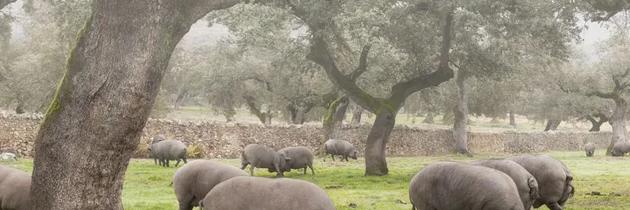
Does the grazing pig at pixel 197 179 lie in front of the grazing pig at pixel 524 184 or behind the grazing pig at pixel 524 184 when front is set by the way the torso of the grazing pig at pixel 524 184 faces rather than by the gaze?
behind

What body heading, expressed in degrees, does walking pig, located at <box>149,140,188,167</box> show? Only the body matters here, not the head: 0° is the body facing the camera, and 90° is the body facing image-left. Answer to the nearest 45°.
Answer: approximately 90°
